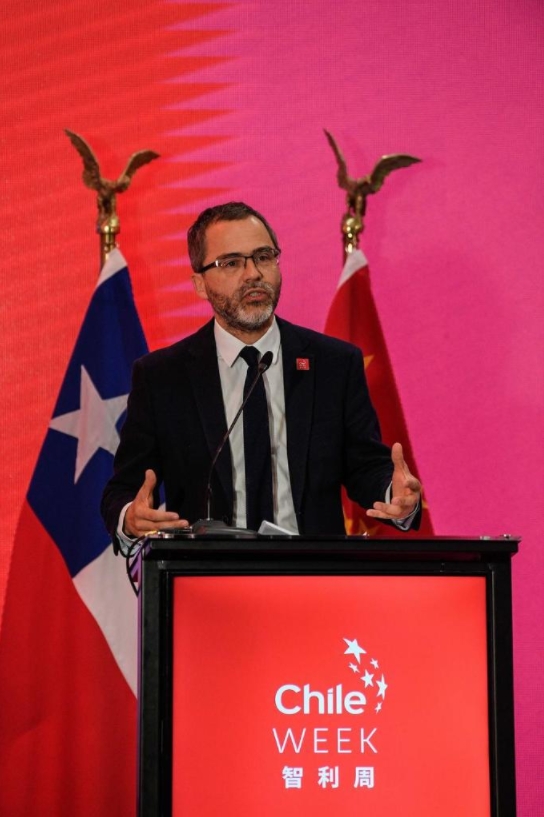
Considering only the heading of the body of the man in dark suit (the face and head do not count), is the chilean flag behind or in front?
behind

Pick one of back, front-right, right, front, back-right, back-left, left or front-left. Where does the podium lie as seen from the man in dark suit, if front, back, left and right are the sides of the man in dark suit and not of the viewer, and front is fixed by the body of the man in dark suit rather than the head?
front

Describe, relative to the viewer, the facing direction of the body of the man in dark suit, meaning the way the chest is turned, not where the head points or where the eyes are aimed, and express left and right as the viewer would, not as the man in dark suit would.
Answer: facing the viewer

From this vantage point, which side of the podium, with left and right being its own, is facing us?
front

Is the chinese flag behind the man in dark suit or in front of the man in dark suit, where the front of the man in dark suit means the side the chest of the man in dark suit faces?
behind

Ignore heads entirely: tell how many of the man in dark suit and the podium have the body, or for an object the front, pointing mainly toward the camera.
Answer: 2

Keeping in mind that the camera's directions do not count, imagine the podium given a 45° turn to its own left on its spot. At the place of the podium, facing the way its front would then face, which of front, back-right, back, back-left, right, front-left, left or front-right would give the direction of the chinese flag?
back-left

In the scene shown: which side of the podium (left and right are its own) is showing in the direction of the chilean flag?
back

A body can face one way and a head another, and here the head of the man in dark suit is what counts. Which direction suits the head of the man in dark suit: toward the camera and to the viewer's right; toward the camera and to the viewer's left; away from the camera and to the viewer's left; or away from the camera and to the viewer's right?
toward the camera and to the viewer's right

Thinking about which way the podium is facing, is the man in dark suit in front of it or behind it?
behind
